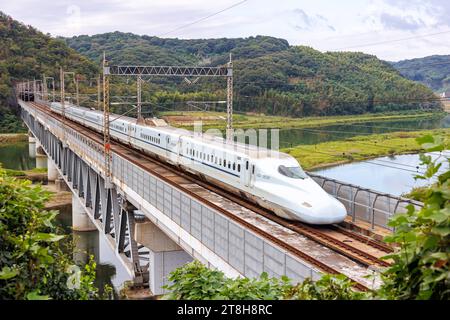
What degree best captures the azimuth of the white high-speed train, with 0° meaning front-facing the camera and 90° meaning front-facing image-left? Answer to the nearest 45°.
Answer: approximately 315°

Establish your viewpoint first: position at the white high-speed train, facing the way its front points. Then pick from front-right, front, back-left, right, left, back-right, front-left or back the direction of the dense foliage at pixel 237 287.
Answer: front-right

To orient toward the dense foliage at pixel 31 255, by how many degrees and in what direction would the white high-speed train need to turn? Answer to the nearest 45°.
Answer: approximately 45° to its right
